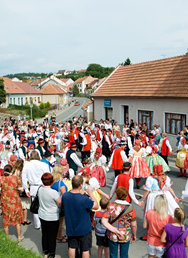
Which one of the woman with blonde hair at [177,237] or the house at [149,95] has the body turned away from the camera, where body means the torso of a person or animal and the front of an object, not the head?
the woman with blonde hair

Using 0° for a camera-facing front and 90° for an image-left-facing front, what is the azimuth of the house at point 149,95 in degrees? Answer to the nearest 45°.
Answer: approximately 45°

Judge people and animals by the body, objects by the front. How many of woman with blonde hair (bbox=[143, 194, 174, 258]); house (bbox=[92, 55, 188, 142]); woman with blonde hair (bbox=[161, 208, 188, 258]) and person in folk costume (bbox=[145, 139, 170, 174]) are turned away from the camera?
2

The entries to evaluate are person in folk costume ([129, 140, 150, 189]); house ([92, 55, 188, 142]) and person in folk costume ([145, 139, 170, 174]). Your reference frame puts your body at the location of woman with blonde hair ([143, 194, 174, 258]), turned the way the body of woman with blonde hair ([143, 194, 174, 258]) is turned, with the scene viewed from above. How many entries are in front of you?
3

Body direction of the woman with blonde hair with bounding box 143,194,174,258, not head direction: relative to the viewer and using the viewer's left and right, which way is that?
facing away from the viewer

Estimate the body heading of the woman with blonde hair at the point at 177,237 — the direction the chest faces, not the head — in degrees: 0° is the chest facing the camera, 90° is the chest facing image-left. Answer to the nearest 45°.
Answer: approximately 180°

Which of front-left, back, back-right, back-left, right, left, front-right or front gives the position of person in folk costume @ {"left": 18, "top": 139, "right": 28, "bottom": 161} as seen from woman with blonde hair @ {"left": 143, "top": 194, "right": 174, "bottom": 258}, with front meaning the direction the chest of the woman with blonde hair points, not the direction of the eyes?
front-left

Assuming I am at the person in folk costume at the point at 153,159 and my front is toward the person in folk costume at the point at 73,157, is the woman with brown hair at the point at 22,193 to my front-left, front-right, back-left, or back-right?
front-left

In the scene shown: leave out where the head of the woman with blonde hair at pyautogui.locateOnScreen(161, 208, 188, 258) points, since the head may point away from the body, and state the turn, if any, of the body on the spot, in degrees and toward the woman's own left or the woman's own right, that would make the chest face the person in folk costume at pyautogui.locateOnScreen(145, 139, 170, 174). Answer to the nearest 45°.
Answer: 0° — they already face them

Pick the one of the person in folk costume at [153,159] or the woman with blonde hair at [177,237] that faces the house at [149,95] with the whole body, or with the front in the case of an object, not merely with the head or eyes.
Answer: the woman with blonde hair

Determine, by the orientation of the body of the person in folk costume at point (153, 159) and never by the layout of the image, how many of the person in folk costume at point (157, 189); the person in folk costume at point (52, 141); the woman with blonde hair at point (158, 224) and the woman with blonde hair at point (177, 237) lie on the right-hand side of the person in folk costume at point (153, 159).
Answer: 1

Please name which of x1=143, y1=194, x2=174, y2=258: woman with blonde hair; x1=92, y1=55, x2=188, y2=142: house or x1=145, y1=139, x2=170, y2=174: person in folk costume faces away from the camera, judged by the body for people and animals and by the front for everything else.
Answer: the woman with blonde hair

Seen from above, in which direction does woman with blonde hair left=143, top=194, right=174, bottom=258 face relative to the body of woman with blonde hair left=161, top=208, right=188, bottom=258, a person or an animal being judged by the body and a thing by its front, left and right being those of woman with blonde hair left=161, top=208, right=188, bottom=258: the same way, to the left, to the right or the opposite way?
the same way
